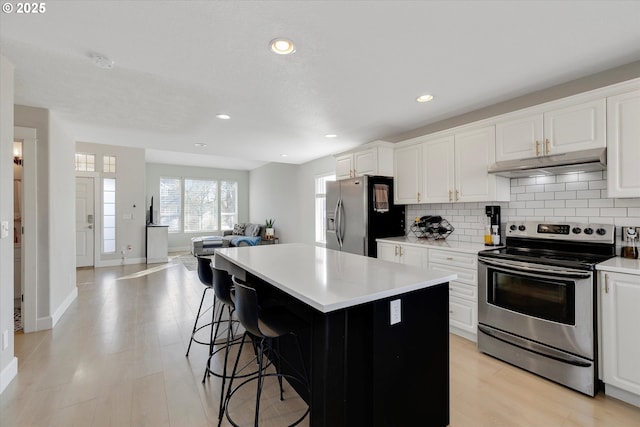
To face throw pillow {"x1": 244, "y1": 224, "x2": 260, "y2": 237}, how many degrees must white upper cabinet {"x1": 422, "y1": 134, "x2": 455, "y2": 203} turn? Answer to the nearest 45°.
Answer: approximately 90° to its right

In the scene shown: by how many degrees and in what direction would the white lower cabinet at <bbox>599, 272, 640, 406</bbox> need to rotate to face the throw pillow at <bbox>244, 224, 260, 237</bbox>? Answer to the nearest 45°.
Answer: approximately 45° to its right

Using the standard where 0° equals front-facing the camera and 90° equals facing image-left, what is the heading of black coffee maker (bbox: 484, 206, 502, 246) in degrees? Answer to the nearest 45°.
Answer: approximately 45°

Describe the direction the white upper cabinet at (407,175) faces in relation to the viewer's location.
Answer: facing the viewer and to the left of the viewer

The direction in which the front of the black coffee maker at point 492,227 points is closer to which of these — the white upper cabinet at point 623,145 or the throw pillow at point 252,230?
the throw pillow

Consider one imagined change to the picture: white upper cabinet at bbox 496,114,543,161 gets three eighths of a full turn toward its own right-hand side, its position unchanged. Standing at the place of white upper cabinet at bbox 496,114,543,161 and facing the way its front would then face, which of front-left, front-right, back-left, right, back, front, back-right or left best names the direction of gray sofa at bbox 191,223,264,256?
left

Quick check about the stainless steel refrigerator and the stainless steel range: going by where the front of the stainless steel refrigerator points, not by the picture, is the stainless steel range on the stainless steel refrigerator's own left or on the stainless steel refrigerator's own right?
on the stainless steel refrigerator's own left

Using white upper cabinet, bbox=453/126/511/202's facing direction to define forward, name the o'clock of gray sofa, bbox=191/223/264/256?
The gray sofa is roughly at 2 o'clock from the white upper cabinet.

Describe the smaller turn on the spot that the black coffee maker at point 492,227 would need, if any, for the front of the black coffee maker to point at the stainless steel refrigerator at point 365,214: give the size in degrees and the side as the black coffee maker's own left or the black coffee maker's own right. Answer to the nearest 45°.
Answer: approximately 45° to the black coffee maker's own right
